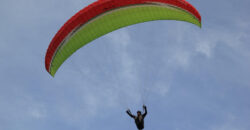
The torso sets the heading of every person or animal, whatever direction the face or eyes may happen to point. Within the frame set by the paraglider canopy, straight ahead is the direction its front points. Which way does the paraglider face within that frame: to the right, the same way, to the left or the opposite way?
the same way
